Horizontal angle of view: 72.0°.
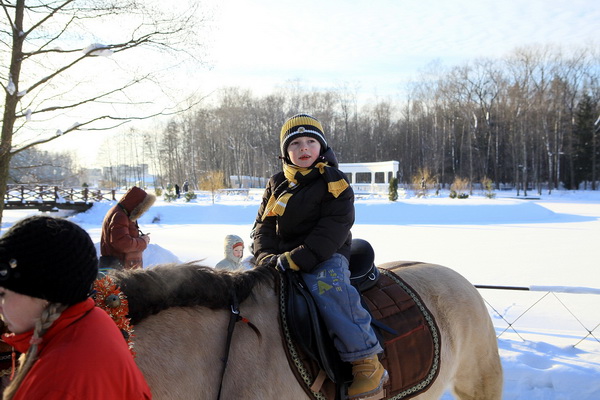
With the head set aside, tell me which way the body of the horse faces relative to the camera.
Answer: to the viewer's left

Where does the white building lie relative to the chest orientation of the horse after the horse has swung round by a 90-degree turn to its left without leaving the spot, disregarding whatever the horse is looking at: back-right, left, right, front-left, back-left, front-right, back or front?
back

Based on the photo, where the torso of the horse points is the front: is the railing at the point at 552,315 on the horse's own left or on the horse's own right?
on the horse's own right

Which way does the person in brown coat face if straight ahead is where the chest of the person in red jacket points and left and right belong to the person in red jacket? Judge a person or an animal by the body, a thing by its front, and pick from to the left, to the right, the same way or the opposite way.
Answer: the opposite way

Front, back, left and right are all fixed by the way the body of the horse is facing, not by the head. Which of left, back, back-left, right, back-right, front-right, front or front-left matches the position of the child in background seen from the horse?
right

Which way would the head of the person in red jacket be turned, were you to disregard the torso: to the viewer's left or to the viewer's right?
to the viewer's left

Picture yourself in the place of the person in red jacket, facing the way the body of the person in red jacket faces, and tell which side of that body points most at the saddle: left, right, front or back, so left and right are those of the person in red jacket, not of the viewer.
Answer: back

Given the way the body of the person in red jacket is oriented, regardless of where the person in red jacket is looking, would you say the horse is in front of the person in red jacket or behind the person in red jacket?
behind

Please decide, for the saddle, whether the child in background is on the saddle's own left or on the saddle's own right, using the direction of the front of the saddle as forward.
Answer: on the saddle's own right

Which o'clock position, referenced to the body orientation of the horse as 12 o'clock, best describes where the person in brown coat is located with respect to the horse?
The person in brown coat is roughly at 2 o'clock from the horse.

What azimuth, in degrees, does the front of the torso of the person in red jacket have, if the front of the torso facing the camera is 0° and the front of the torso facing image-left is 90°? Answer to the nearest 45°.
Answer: approximately 90°

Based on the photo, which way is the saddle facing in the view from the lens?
facing to the left of the viewer
